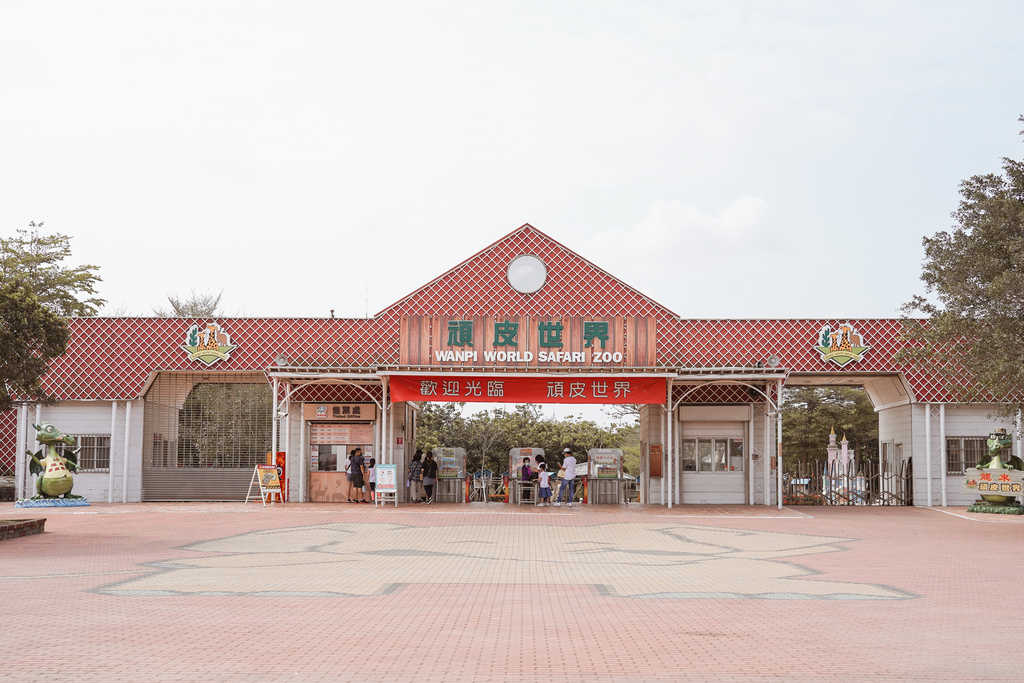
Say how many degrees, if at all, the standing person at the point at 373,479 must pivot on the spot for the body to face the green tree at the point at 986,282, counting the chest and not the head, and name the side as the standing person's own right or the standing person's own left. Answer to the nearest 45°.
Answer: approximately 135° to the standing person's own right

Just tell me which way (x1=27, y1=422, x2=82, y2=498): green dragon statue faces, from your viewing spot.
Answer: facing the viewer and to the right of the viewer

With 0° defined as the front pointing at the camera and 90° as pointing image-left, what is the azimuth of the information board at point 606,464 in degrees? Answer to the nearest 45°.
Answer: approximately 0°

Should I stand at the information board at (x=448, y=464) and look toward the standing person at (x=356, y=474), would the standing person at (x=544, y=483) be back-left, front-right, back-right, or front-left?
back-left

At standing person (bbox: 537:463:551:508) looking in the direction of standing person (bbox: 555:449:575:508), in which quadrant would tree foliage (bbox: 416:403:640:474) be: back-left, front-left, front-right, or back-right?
back-left
